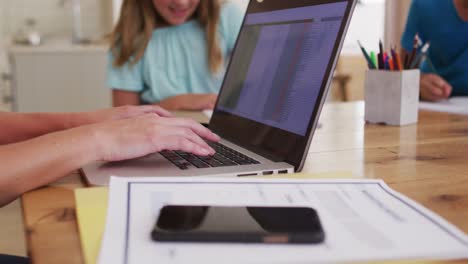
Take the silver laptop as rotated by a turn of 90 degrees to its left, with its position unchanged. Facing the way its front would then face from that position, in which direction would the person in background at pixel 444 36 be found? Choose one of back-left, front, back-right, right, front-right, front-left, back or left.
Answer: left

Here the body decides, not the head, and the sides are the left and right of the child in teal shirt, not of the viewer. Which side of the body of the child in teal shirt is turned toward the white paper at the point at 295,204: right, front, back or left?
front

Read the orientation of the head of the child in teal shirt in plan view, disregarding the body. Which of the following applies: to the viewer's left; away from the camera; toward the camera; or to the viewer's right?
toward the camera

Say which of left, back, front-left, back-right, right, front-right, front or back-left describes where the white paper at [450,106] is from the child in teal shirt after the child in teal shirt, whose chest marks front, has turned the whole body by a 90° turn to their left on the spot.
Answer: front-right

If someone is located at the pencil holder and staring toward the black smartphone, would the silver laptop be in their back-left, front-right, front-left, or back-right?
front-right

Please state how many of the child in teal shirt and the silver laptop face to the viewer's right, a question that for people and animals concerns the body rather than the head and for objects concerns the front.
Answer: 0

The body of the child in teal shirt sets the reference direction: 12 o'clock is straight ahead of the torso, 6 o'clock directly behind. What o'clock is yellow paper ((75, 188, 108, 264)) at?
The yellow paper is roughly at 12 o'clock from the child in teal shirt.

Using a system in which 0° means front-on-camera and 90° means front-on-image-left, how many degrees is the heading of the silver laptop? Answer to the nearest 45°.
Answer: approximately 45°

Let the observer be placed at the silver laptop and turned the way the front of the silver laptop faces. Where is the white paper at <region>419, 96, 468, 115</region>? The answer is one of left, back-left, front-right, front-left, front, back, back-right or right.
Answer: back

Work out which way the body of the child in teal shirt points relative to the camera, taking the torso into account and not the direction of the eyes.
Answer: toward the camera

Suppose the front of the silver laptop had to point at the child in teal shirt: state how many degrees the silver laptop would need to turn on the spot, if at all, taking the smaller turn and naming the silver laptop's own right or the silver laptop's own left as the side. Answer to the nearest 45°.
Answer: approximately 135° to the silver laptop's own right

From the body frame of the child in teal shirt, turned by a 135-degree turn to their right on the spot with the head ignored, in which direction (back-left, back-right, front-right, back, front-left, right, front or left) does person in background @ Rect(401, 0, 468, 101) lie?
back-right
